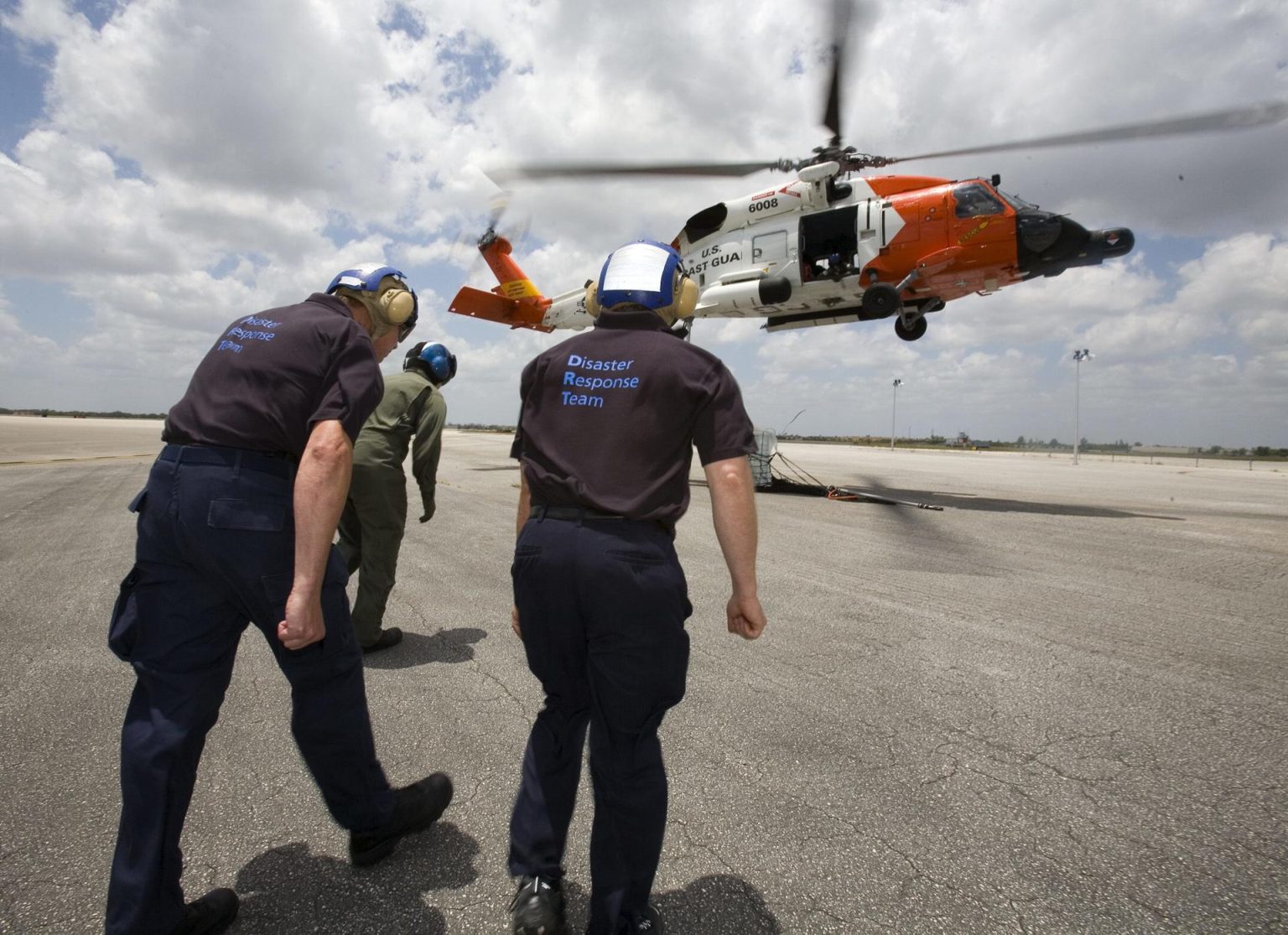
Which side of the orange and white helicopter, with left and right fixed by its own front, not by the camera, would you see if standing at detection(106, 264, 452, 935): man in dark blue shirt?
right

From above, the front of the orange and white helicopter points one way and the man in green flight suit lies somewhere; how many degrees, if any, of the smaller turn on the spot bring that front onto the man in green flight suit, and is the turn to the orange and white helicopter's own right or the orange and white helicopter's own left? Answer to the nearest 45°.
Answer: approximately 90° to the orange and white helicopter's own right

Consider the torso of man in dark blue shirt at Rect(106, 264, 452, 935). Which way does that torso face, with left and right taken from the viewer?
facing away from the viewer and to the right of the viewer

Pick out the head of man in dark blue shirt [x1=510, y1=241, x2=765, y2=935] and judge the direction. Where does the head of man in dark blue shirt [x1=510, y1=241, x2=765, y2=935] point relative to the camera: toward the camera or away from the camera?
away from the camera

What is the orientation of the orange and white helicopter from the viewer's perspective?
to the viewer's right

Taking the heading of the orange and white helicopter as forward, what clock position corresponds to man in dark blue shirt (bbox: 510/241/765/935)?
The man in dark blue shirt is roughly at 3 o'clock from the orange and white helicopter.

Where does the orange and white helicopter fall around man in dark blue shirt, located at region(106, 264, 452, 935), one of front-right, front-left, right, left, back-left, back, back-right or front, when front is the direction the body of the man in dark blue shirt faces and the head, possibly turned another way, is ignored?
front

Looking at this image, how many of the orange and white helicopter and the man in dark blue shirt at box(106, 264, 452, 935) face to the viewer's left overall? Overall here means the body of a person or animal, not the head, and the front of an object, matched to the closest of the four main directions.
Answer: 0

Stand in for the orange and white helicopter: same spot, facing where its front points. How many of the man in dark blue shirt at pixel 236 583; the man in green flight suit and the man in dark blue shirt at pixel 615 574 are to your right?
3

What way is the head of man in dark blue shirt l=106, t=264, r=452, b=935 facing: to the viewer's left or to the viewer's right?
to the viewer's right

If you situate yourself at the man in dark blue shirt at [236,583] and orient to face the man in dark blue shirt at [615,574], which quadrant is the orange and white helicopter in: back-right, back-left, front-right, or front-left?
front-left

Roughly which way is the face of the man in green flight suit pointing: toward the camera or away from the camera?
away from the camera

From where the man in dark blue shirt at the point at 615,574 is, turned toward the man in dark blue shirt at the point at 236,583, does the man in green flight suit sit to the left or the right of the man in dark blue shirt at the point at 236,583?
right

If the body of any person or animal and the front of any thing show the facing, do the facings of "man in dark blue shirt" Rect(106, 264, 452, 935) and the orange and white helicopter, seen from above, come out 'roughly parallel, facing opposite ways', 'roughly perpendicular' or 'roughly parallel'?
roughly perpendicular
